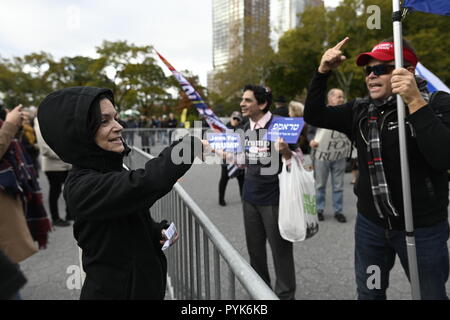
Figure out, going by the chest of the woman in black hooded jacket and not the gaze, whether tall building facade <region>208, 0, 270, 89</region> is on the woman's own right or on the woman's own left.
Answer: on the woman's own left

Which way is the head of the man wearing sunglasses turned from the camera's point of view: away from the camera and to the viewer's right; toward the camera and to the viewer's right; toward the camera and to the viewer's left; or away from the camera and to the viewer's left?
toward the camera and to the viewer's left

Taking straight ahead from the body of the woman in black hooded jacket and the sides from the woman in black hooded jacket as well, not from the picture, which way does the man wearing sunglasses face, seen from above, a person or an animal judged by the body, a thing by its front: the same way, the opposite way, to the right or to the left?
the opposite way

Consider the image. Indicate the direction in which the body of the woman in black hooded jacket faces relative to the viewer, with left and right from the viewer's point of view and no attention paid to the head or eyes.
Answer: facing to the right of the viewer

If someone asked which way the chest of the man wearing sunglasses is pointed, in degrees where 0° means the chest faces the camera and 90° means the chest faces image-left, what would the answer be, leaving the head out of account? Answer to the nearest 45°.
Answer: approximately 45°

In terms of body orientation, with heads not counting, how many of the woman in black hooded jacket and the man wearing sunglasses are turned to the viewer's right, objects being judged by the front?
1

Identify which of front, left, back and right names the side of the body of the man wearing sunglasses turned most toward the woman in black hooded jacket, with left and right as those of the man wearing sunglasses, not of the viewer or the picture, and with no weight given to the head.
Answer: front

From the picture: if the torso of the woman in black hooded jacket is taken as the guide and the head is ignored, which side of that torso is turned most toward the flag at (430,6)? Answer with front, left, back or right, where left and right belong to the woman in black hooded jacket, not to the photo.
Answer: front
